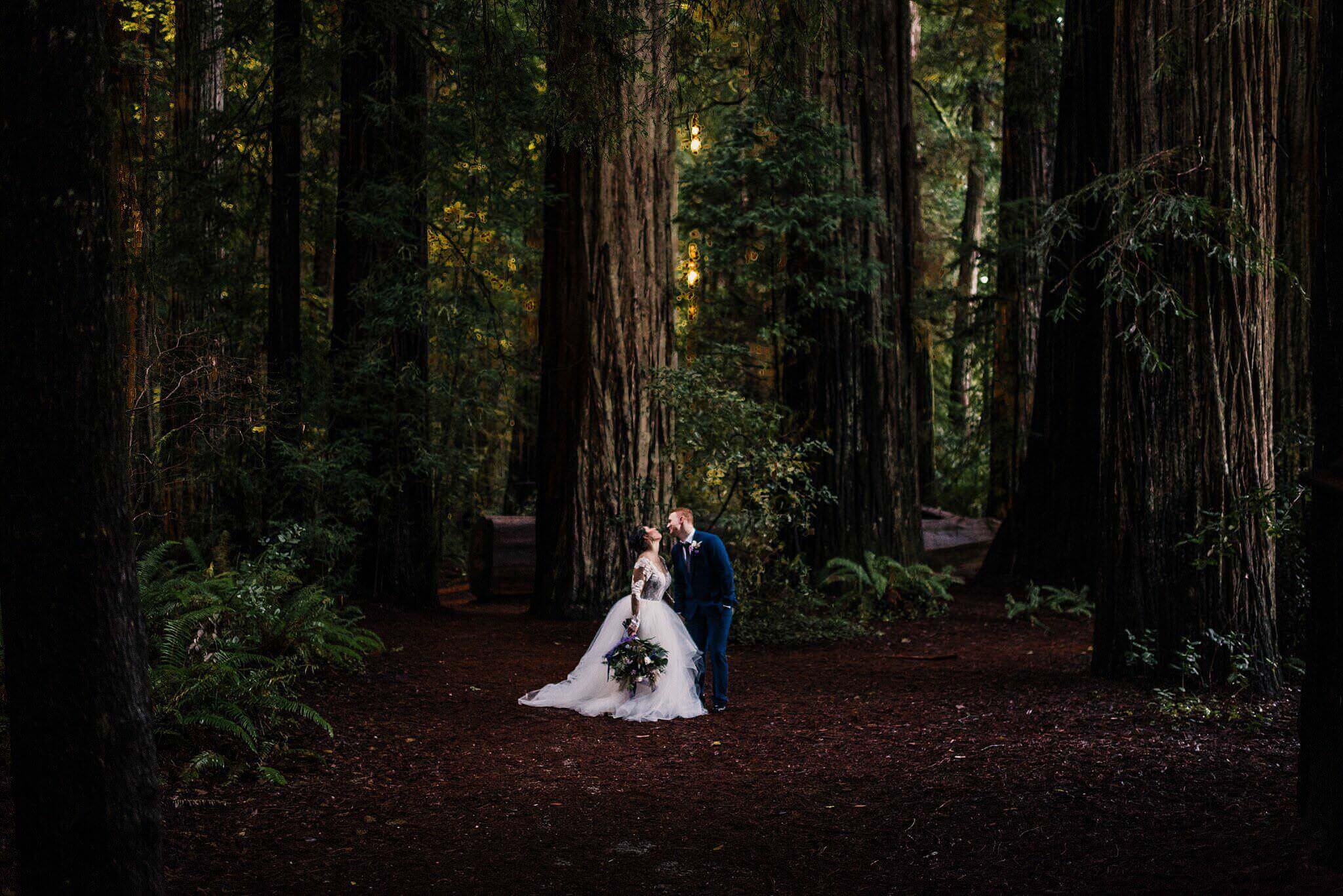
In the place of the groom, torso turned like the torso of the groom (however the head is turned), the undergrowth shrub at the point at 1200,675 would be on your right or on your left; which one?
on your left

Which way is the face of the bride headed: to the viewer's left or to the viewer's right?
to the viewer's right

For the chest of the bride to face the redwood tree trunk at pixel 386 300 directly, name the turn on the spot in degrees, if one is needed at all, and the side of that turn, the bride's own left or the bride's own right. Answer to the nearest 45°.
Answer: approximately 135° to the bride's own left

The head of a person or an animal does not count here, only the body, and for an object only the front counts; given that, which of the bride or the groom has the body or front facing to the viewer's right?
the bride

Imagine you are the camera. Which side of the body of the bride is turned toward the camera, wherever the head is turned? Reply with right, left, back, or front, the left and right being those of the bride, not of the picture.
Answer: right

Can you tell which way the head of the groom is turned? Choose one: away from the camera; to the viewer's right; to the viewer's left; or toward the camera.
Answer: to the viewer's left

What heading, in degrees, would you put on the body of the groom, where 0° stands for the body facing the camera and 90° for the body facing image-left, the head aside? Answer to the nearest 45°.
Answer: approximately 45°

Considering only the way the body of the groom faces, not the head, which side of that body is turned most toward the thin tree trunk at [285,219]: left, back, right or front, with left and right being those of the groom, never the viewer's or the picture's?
right

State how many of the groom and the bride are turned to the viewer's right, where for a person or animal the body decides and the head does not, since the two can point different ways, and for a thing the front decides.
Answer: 1
